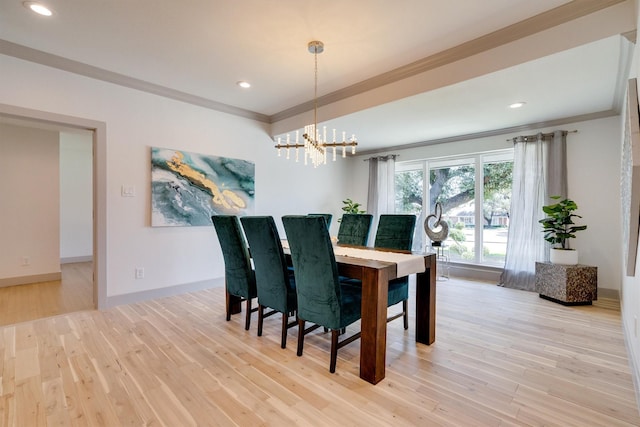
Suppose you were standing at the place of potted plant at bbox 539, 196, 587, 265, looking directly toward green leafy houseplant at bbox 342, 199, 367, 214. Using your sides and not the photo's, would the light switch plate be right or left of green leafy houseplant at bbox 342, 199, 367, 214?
left

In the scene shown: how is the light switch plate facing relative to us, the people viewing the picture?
facing the viewer

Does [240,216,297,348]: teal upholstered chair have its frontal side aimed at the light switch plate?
no

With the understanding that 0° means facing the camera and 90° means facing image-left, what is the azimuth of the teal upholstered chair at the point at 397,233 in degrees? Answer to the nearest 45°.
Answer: approximately 45°

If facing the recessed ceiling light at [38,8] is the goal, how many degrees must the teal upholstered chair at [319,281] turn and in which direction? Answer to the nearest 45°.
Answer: approximately 135° to its left

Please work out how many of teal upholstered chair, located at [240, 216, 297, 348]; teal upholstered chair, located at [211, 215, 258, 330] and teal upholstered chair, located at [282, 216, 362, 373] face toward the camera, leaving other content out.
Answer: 0

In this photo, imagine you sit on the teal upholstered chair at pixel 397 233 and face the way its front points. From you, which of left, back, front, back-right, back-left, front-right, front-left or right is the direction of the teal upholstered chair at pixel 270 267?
front

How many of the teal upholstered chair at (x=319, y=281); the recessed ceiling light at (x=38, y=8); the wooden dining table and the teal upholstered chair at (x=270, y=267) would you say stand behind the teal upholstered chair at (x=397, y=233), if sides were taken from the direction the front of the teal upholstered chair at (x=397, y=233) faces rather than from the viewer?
0

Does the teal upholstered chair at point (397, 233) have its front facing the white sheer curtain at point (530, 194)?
no

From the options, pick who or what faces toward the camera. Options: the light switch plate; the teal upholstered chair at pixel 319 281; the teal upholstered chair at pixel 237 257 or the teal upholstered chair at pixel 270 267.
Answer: the light switch plate

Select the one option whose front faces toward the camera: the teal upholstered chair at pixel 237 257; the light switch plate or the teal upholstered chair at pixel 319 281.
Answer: the light switch plate

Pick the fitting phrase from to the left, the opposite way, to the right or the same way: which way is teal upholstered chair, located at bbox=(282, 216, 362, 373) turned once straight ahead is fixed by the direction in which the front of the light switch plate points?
to the left

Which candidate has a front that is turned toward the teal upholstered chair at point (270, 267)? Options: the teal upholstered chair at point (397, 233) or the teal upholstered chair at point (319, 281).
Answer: the teal upholstered chair at point (397, 233)

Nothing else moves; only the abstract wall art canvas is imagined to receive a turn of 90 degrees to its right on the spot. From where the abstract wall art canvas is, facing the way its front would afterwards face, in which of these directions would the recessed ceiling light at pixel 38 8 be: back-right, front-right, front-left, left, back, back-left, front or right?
front

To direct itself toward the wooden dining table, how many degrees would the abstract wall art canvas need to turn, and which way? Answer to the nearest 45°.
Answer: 0° — it already faces it

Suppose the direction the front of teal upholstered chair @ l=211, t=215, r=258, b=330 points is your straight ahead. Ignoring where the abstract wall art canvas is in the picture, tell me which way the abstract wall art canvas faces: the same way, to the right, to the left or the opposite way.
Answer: to the right

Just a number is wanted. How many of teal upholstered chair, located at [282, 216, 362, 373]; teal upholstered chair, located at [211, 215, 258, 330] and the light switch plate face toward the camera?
1

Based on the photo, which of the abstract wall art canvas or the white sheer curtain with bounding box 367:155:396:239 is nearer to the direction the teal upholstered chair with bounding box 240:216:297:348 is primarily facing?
the white sheer curtain

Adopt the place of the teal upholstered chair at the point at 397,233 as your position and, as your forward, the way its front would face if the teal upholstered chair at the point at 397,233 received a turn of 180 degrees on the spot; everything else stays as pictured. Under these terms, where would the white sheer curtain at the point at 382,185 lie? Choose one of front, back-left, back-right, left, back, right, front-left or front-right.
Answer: front-left

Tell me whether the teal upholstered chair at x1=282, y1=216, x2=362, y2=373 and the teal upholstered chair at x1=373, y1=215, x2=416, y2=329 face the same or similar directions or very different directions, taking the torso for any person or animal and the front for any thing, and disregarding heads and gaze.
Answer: very different directions

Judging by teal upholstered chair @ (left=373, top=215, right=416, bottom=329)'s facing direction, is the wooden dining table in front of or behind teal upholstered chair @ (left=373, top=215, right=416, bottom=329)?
in front

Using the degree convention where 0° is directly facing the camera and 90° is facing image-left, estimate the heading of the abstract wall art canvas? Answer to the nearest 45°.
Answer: approximately 315°

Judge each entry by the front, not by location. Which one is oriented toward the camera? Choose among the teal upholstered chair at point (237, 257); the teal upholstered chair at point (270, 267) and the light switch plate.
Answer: the light switch plate
